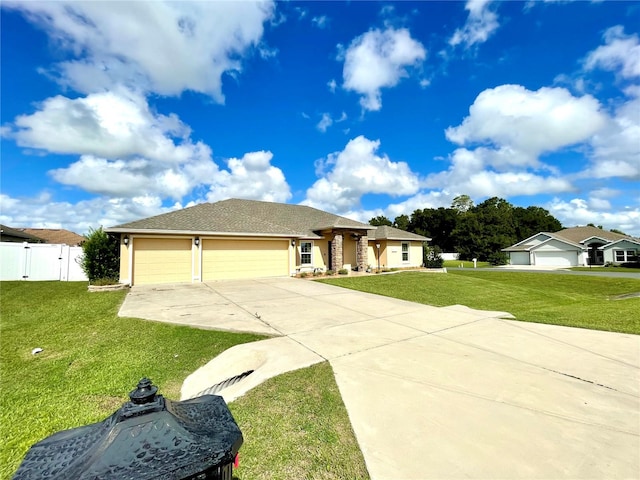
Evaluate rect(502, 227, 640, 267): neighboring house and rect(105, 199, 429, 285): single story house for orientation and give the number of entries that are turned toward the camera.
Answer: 2

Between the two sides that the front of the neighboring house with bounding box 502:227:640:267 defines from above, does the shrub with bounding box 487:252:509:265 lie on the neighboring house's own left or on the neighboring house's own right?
on the neighboring house's own right

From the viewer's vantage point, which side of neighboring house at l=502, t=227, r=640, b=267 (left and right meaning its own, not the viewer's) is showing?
front

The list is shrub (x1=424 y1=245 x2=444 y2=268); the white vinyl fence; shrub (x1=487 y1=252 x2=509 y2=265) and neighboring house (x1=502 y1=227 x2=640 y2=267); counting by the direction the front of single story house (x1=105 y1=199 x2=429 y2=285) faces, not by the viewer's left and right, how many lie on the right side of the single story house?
1

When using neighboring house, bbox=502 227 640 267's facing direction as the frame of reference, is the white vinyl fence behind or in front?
in front

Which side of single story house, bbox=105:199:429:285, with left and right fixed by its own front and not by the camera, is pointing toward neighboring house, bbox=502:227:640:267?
left

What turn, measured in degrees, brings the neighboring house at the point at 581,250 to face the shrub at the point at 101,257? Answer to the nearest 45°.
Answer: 0° — it already faces it
